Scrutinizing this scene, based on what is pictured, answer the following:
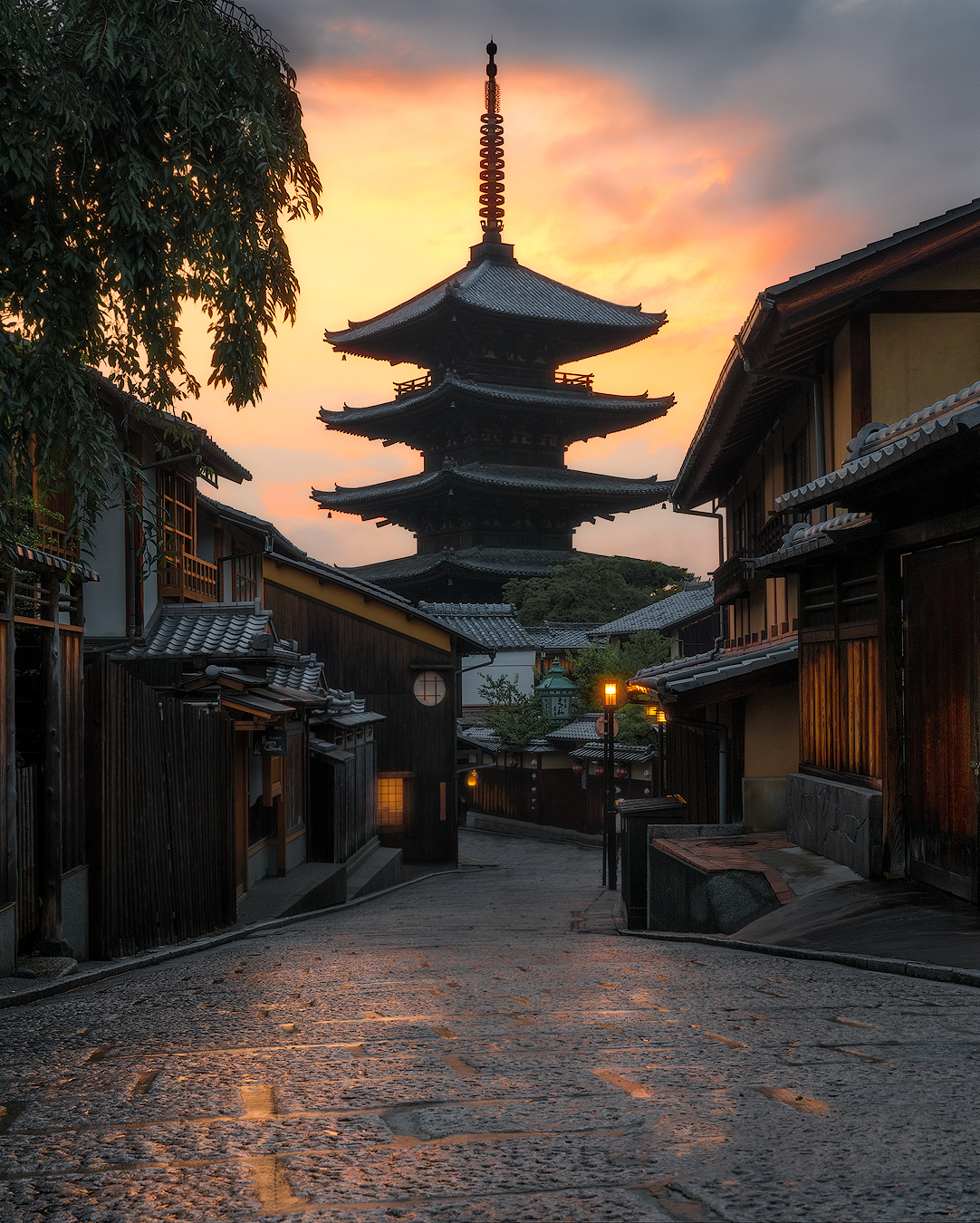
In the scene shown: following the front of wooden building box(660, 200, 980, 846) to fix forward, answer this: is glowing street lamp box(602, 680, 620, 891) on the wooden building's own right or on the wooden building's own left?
on the wooden building's own right

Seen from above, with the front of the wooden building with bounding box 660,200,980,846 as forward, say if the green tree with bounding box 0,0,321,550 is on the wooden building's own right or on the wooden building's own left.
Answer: on the wooden building's own left

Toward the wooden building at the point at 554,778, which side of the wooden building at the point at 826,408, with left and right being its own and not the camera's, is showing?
right

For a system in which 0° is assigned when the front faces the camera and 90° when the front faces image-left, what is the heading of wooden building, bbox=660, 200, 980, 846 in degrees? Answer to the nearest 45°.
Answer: approximately 90°

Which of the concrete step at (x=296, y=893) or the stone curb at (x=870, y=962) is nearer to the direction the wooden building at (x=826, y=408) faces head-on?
the concrete step
